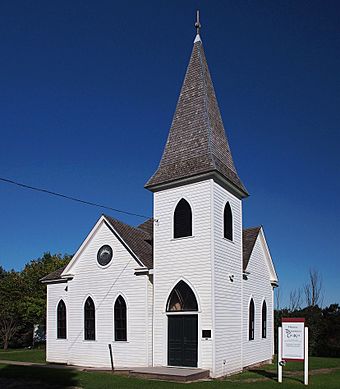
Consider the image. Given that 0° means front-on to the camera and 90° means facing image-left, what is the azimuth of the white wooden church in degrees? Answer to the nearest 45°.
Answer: approximately 45°

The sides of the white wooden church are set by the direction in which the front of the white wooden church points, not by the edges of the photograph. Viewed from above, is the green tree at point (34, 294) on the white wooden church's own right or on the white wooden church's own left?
on the white wooden church's own right

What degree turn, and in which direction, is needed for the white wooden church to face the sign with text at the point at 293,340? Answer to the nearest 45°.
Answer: approximately 90° to its left

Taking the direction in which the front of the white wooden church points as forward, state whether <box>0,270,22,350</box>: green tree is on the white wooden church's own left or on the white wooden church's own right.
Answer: on the white wooden church's own right
